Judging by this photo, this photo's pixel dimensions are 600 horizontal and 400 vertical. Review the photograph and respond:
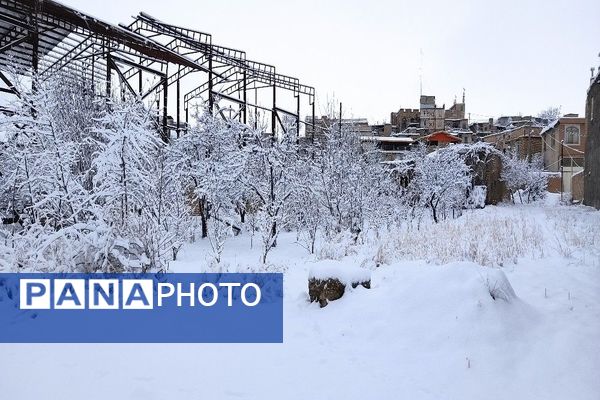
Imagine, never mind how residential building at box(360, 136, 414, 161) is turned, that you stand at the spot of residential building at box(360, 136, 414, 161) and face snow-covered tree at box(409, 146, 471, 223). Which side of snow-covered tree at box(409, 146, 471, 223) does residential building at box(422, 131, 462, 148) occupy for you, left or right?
left

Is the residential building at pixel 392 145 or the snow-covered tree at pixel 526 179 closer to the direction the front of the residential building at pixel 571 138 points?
the snow-covered tree

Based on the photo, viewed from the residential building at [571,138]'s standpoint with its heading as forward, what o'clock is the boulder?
The boulder is roughly at 12 o'clock from the residential building.

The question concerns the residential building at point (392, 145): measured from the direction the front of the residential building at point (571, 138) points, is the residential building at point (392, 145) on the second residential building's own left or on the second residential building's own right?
on the second residential building's own right

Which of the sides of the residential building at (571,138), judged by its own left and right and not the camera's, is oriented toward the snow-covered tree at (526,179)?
front

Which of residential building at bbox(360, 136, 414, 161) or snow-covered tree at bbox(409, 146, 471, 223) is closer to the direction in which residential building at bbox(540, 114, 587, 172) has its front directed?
the snow-covered tree

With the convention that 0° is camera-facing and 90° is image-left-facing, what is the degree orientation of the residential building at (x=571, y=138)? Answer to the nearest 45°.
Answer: approximately 0°

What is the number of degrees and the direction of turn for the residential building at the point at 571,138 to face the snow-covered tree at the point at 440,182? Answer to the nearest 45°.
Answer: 0° — it already faces it

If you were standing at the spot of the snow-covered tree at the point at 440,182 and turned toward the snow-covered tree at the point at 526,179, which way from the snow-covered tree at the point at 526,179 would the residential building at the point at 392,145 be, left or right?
left
